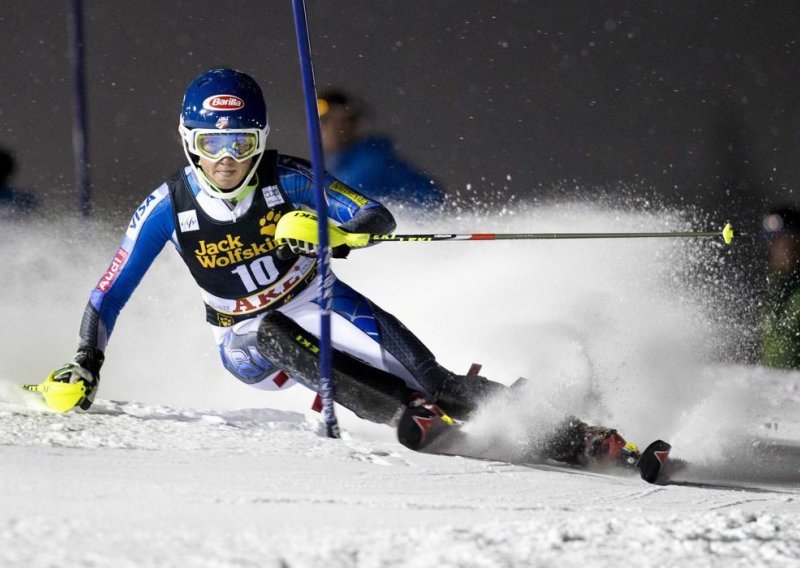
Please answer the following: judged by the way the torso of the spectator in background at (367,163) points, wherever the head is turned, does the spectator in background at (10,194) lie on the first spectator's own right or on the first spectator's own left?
on the first spectator's own right

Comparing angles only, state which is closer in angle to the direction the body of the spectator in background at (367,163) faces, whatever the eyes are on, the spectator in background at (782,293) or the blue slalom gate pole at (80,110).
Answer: the blue slalom gate pole

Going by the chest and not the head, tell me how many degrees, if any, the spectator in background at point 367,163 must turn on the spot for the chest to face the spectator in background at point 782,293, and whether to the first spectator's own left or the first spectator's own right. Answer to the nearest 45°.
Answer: approximately 135° to the first spectator's own left

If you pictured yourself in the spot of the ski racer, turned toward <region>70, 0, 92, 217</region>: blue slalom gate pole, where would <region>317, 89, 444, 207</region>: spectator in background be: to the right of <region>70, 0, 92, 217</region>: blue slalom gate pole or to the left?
right

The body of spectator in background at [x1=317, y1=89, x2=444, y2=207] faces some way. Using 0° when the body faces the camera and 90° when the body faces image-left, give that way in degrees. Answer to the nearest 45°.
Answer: approximately 45°

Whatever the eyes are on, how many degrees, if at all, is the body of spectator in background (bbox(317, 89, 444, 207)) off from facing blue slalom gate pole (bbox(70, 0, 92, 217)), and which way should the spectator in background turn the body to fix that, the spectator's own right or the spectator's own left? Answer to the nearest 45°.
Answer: approximately 45° to the spectator's own right
